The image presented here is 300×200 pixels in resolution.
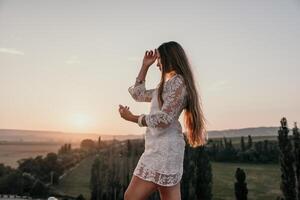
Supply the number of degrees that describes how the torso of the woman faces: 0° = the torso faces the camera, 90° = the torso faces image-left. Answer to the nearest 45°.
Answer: approximately 90°

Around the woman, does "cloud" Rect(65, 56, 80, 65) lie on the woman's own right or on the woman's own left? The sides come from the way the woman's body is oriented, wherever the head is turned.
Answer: on the woman's own right

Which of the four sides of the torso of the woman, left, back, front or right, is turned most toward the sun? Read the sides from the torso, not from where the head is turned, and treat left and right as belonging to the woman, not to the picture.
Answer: right

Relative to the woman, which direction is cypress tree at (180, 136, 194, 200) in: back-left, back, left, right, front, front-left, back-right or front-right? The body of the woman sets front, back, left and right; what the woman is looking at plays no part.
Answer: right

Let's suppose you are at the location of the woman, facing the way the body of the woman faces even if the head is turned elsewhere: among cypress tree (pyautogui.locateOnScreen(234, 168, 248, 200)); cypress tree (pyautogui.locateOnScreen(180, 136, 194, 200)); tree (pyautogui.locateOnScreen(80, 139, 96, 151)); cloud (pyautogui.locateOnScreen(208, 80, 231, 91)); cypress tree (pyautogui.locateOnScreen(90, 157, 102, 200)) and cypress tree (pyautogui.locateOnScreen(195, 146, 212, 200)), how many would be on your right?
6

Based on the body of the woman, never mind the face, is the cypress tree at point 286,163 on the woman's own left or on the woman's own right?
on the woman's own right

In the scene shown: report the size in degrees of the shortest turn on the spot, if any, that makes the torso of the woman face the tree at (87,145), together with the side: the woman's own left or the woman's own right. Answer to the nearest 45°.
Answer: approximately 90° to the woman's own right

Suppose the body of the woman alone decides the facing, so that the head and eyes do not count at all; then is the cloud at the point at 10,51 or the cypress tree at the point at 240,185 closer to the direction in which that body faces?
the cloud

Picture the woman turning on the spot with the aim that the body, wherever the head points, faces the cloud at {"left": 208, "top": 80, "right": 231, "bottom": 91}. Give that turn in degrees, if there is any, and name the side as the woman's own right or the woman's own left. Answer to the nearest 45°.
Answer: approximately 90° to the woman's own right
